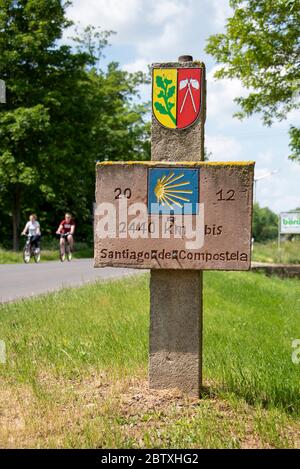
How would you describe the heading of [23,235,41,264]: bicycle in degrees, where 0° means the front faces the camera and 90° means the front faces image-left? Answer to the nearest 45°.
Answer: approximately 45°

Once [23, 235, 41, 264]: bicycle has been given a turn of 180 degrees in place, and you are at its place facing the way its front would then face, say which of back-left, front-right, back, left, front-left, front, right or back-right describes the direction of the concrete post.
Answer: back-right

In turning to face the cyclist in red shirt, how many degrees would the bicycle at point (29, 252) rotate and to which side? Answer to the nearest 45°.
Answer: approximately 135° to its left

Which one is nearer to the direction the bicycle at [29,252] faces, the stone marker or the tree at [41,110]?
the stone marker

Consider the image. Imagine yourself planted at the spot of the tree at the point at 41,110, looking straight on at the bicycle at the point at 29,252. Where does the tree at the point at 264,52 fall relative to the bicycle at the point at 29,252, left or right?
left

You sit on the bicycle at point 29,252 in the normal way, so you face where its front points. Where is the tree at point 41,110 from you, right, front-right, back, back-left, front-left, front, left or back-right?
back-right

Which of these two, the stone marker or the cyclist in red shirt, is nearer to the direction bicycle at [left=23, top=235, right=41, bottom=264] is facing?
the stone marker

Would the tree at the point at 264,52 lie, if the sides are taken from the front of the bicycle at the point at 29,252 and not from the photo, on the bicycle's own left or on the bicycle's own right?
on the bicycle's own left

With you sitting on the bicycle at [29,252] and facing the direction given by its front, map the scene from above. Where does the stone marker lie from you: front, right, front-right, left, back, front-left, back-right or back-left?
front-left
